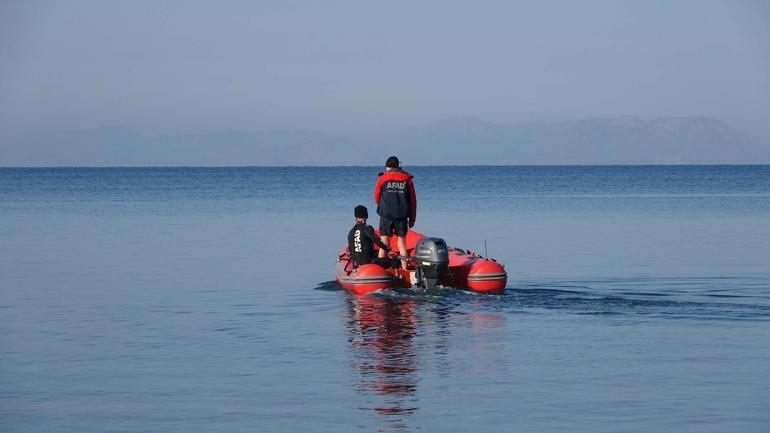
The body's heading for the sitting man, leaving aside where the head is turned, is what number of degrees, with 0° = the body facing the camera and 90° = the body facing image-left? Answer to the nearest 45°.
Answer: approximately 225°

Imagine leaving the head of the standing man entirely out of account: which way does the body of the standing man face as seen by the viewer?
away from the camera

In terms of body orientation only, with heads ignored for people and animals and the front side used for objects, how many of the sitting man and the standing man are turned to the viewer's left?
0

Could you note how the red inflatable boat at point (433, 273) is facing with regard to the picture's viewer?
facing away from the viewer and to the left of the viewer
